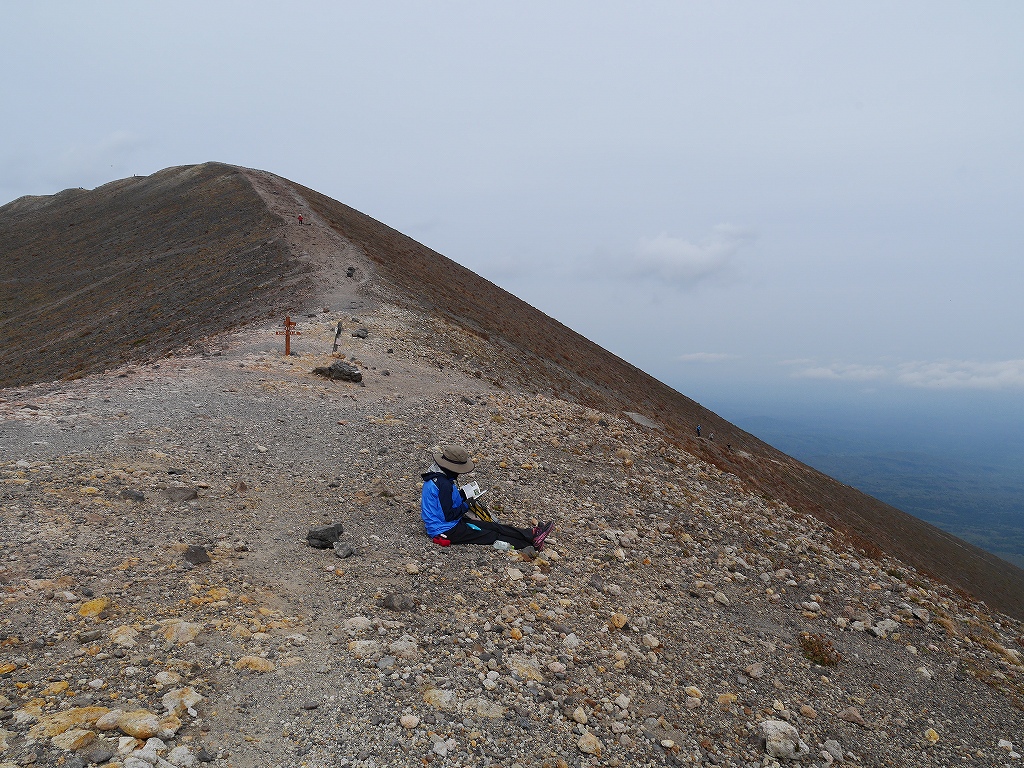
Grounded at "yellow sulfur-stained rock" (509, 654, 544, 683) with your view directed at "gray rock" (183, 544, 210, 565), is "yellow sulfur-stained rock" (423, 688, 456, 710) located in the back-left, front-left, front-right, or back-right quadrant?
front-left

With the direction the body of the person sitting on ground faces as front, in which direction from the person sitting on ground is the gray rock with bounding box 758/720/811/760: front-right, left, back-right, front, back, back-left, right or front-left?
front-right

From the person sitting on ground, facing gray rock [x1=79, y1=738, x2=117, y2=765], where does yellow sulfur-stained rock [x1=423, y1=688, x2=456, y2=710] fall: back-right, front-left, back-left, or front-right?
front-left

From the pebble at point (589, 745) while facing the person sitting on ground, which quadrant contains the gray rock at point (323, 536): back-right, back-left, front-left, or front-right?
front-left

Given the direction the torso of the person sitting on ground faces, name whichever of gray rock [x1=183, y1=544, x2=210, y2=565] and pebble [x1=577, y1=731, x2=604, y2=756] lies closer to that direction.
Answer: the pebble

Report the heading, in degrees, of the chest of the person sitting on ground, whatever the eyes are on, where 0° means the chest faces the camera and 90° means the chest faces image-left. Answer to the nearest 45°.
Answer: approximately 270°

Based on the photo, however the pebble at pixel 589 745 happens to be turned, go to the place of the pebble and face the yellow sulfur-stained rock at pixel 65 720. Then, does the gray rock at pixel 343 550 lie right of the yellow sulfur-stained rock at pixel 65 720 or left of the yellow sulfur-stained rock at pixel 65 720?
right

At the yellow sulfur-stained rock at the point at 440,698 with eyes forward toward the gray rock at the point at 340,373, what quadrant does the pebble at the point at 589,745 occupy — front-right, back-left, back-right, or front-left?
back-right

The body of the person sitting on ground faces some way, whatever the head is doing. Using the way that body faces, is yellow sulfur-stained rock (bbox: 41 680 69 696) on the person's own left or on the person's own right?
on the person's own right

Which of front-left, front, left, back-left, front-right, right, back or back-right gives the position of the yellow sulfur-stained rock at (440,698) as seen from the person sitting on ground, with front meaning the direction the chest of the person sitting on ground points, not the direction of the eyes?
right
